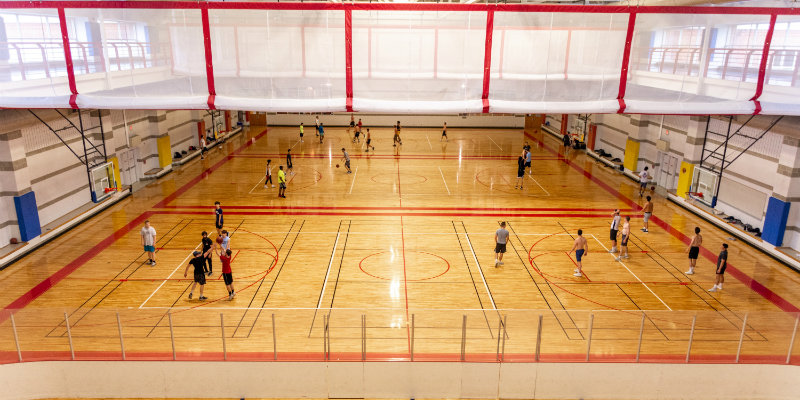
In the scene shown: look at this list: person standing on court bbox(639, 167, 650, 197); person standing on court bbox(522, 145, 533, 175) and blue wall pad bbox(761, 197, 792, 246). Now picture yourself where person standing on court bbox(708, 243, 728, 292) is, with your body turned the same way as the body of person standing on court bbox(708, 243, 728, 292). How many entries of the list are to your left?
0

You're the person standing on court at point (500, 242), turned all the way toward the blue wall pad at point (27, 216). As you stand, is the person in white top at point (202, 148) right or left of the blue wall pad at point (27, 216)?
right

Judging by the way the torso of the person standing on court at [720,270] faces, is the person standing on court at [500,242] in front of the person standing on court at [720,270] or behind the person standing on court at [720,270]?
in front

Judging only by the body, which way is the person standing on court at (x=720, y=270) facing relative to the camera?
to the viewer's left

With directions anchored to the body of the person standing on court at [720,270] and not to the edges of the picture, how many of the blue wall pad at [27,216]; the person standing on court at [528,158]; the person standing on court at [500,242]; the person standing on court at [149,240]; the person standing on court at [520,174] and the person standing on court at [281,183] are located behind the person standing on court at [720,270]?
0

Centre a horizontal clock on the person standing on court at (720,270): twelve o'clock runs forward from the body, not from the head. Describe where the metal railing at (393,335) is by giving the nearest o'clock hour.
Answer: The metal railing is roughly at 10 o'clock from the person standing on court.

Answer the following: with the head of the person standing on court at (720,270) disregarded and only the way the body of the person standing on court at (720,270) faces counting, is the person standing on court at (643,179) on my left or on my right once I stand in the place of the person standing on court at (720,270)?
on my right

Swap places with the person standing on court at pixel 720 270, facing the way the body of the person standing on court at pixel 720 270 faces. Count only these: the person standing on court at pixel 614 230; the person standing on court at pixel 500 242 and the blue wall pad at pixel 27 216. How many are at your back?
0

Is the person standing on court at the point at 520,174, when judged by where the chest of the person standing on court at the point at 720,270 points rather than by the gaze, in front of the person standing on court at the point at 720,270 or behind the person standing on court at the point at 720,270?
in front

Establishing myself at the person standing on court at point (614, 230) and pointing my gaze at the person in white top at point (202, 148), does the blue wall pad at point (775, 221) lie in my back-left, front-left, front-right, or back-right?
back-right

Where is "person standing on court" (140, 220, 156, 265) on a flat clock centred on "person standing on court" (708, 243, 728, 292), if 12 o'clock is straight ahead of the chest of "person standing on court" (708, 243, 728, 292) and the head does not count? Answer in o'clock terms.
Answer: "person standing on court" (140, 220, 156, 265) is roughly at 11 o'clock from "person standing on court" (708, 243, 728, 292).

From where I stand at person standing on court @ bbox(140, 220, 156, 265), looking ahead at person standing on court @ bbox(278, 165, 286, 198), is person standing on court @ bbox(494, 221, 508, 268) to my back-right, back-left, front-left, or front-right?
front-right

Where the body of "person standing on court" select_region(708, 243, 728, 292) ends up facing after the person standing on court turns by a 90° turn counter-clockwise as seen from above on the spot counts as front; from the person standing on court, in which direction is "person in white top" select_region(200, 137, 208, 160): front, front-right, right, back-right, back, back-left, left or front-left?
right

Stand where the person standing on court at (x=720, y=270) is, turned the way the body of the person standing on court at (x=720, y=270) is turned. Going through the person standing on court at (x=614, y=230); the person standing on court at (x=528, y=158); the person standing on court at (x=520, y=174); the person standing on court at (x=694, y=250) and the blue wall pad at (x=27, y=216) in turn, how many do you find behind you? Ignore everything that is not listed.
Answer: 0

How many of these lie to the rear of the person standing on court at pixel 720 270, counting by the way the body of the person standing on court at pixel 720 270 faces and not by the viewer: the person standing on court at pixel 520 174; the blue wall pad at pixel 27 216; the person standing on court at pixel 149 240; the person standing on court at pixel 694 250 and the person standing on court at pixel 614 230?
0

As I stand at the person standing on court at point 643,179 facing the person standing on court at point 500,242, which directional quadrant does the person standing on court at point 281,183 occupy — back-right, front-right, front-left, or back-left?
front-right

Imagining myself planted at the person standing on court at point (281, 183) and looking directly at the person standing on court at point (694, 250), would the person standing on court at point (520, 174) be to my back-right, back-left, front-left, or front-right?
front-left

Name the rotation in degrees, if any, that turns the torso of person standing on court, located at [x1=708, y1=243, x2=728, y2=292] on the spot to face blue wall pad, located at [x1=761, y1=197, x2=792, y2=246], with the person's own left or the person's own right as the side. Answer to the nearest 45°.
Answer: approximately 90° to the person's own right

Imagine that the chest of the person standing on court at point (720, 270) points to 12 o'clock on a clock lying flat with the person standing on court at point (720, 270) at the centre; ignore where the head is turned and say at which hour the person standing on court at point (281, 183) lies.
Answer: the person standing on court at point (281, 183) is roughly at 12 o'clock from the person standing on court at point (720, 270).

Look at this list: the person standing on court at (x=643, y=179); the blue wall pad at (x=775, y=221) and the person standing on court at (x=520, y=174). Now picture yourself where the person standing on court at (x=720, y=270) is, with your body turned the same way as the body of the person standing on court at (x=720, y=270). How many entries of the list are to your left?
0
